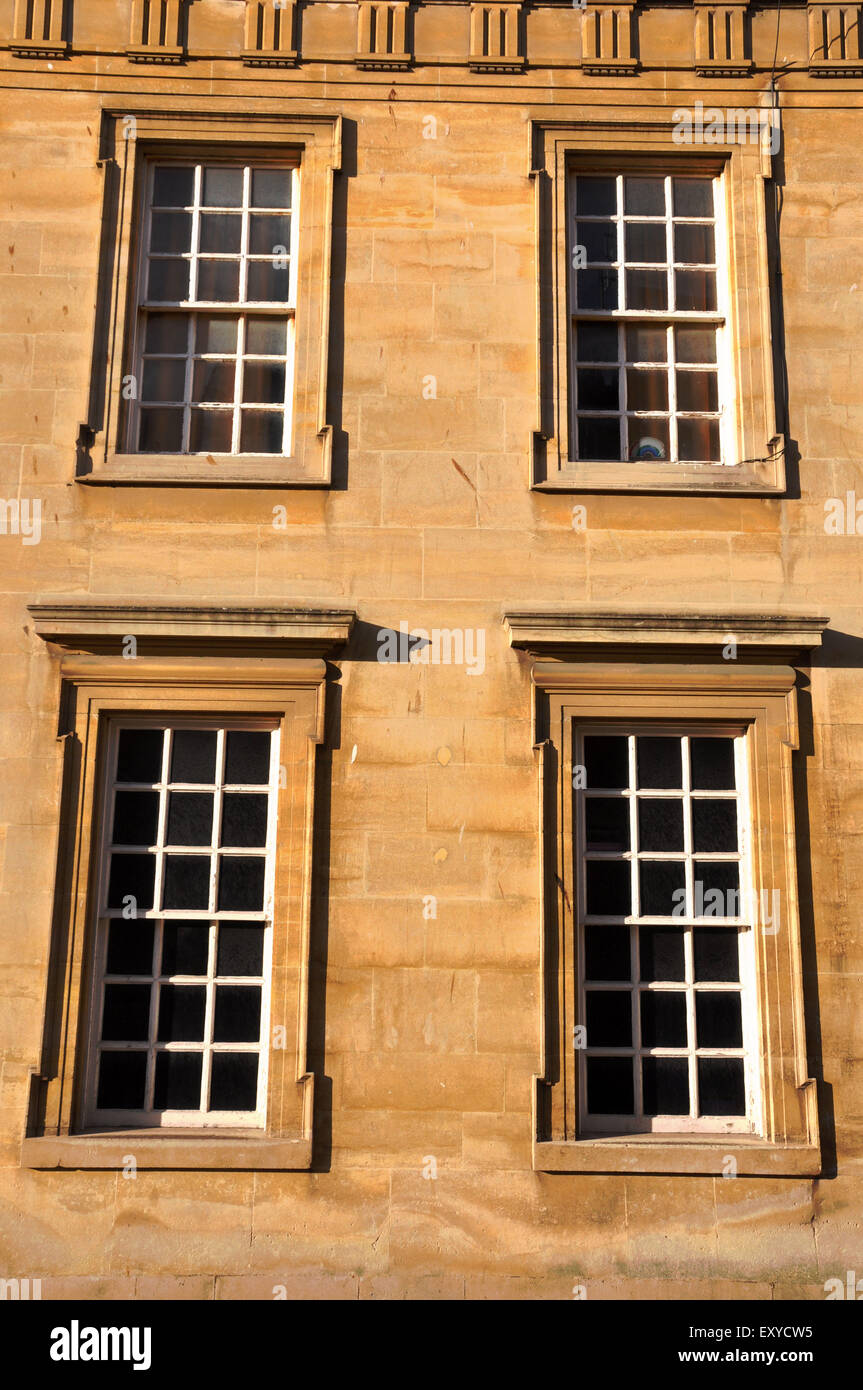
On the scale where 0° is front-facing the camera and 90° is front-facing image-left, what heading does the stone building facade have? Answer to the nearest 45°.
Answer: approximately 0°
